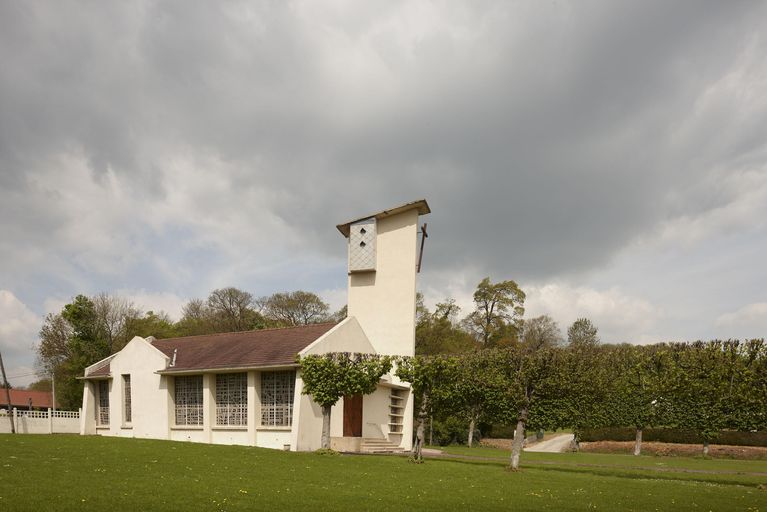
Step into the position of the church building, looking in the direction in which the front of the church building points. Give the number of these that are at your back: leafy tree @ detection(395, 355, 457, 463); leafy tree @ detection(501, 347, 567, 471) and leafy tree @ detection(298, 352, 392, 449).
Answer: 0

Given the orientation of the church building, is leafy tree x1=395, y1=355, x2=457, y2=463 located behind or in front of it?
in front

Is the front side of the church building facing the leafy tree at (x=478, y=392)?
no

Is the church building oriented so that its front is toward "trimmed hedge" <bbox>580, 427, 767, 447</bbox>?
no

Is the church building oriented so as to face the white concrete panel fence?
no

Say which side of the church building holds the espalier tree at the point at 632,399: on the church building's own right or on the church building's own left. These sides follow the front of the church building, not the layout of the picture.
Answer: on the church building's own left

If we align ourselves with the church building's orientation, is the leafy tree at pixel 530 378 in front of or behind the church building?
in front

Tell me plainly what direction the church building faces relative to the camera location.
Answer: facing the viewer and to the right of the viewer
